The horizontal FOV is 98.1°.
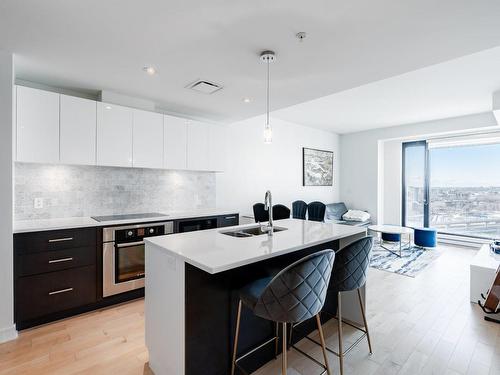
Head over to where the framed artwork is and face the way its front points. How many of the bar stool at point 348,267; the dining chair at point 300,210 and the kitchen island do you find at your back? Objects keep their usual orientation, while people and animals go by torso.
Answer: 0

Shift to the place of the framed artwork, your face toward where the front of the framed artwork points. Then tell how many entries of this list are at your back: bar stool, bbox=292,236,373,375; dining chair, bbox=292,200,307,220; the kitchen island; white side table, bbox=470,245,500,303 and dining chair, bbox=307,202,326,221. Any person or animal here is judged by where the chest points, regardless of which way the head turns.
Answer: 0

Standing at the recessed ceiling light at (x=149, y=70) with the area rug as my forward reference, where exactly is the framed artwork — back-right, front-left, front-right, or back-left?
front-left

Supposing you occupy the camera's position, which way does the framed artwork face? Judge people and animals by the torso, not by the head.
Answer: facing the viewer and to the right of the viewer

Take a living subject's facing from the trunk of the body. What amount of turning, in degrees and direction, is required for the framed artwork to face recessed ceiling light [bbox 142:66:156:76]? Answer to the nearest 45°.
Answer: approximately 45° to its right

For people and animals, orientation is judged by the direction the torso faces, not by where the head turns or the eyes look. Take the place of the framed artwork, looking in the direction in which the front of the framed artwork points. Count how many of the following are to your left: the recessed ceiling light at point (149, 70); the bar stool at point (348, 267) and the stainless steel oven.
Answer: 0

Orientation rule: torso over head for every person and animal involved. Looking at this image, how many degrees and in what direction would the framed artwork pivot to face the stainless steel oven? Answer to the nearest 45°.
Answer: approximately 90° to its right

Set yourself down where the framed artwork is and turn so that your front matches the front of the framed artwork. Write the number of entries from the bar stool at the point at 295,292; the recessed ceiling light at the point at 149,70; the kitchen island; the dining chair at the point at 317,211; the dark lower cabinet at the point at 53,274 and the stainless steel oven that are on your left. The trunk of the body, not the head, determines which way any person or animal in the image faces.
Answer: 0

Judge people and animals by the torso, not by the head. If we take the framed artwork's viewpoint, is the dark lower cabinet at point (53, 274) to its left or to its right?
on its right

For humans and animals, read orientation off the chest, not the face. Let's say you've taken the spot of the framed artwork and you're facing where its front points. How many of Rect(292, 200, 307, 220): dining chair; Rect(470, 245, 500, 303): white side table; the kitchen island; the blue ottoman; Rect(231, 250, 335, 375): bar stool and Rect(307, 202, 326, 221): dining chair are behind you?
0

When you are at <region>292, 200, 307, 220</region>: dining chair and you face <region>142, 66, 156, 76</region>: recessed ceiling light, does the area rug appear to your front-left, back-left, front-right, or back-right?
back-left

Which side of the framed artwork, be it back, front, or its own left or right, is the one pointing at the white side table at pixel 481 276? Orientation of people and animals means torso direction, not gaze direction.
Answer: front

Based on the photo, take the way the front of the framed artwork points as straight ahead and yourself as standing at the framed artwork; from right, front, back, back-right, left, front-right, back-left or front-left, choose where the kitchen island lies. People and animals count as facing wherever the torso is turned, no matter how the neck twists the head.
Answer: front-right

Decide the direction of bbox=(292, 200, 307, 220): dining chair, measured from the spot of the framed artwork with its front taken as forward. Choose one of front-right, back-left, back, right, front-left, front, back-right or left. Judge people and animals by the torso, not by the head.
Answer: front-right
